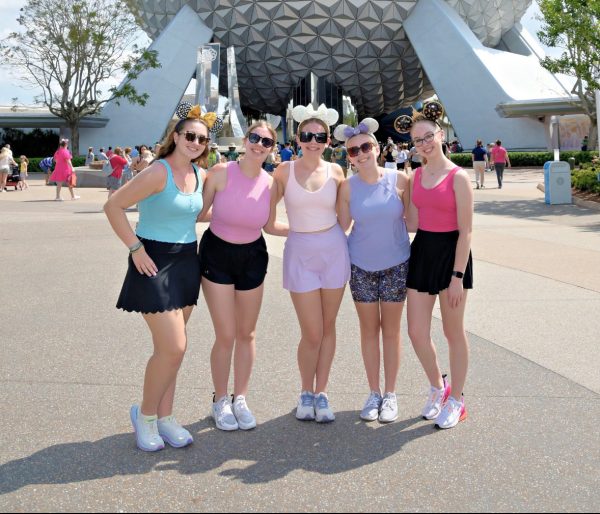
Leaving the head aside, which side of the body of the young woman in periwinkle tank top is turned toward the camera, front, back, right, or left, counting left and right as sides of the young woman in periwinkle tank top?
front

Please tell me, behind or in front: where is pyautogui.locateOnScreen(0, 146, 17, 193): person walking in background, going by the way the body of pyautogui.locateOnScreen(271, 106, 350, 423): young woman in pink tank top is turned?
behind

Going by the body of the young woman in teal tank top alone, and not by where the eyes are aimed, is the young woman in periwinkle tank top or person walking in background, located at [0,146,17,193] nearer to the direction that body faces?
the young woman in periwinkle tank top

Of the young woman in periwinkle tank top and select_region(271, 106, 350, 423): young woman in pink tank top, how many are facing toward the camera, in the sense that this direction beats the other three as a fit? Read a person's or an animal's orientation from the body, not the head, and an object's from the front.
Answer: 2

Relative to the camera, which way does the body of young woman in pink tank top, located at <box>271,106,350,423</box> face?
toward the camera

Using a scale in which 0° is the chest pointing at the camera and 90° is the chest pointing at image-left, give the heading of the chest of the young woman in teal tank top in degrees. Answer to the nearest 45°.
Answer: approximately 315°
